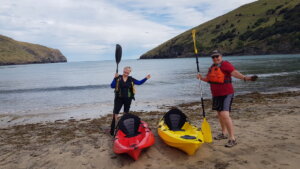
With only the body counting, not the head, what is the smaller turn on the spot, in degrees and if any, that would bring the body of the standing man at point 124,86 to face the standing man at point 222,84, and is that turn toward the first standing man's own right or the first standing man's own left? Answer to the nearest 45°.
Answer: approximately 45° to the first standing man's own left

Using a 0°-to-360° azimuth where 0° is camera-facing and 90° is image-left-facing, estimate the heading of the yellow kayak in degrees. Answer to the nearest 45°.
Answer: approximately 315°

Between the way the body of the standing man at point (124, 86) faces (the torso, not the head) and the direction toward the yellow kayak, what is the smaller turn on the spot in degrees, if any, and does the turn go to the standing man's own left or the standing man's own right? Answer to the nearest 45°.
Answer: approximately 45° to the standing man's own left

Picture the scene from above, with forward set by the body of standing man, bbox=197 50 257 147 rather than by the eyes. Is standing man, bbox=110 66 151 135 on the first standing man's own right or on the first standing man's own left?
on the first standing man's own right

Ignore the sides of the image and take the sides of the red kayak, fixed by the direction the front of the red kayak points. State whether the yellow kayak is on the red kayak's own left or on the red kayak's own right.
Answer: on the red kayak's own left

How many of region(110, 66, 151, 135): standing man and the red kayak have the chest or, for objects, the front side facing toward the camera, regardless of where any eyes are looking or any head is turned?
2

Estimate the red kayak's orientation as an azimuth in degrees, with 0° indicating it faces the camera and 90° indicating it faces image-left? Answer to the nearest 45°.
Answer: approximately 0°
